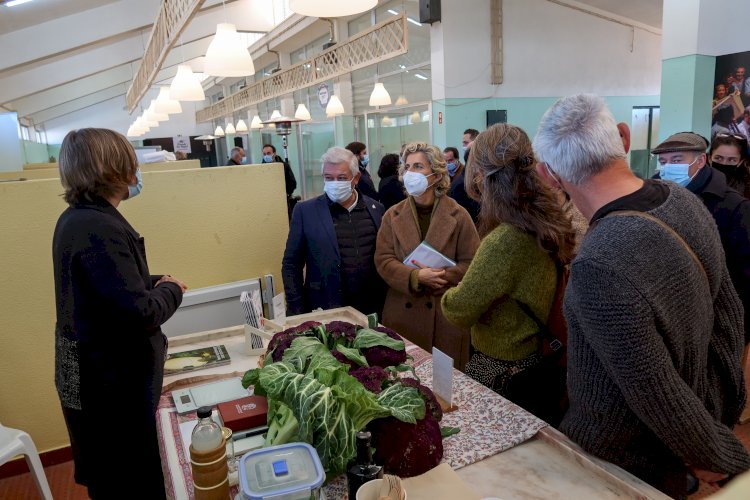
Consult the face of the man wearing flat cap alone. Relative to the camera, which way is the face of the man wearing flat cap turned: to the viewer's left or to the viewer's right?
to the viewer's left

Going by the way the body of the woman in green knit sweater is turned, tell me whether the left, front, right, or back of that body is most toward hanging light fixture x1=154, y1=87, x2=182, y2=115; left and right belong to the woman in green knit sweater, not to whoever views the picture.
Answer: front

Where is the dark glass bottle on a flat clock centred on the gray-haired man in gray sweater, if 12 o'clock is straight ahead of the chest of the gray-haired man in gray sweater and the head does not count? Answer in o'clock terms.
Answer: The dark glass bottle is roughly at 9 o'clock from the gray-haired man in gray sweater.

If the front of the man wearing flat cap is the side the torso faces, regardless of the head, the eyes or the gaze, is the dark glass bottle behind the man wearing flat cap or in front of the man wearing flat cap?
in front

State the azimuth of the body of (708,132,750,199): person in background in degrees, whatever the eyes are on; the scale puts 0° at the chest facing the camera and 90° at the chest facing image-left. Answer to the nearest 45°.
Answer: approximately 45°

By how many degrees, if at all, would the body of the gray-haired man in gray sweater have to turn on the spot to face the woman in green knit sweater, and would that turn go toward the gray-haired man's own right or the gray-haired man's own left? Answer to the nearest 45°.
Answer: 0° — they already face them

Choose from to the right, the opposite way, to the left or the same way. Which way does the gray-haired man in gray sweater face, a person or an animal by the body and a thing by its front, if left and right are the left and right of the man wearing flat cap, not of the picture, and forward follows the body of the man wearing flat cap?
to the right

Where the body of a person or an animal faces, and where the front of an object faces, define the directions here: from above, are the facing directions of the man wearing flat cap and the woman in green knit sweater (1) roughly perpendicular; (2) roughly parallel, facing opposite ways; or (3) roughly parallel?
roughly perpendicular

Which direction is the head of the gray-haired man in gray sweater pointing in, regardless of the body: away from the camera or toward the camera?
away from the camera

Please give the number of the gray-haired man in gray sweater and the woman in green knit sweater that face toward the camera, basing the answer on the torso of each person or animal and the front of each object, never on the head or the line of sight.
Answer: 0

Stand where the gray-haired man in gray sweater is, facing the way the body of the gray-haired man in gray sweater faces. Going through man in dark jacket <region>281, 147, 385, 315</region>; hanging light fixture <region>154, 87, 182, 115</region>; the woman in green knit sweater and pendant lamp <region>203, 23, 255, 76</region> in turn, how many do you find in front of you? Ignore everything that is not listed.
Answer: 4

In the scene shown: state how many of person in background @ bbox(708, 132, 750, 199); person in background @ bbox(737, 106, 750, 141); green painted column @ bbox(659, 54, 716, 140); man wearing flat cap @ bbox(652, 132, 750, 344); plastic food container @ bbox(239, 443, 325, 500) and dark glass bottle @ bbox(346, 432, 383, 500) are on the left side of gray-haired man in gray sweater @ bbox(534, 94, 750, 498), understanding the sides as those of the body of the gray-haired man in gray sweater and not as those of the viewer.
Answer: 2

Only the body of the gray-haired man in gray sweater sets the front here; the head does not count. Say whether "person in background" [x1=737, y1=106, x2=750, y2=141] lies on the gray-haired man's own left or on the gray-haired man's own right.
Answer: on the gray-haired man's own right

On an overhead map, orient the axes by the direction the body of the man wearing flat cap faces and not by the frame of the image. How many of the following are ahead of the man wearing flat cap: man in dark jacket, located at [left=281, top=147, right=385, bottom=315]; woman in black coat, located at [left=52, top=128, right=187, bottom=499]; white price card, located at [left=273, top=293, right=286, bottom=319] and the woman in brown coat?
4

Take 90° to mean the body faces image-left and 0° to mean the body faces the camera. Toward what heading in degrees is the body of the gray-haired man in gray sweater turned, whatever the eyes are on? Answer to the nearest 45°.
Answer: approximately 135°
